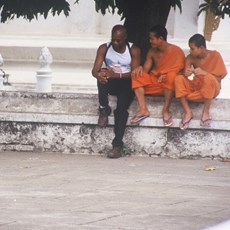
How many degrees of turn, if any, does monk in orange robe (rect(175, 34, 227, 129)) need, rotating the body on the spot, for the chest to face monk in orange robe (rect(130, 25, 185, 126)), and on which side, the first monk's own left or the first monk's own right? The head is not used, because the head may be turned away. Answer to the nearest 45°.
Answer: approximately 45° to the first monk's own right

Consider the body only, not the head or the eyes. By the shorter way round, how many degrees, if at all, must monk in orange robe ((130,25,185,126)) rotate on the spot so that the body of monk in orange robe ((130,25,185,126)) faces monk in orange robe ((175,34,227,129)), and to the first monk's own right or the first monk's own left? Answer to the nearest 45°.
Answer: approximately 135° to the first monk's own left

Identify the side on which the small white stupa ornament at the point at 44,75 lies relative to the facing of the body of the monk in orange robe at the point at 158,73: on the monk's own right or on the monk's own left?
on the monk's own right

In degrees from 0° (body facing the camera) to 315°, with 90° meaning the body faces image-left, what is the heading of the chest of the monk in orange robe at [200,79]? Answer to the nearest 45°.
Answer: approximately 45°

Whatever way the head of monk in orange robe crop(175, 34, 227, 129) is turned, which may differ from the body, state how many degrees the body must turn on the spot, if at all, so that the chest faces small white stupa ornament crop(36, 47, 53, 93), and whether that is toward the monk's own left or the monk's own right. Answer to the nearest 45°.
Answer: approximately 90° to the monk's own right

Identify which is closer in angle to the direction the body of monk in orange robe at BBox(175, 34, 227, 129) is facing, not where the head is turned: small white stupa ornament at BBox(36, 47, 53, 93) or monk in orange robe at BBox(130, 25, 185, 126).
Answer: the monk in orange robe

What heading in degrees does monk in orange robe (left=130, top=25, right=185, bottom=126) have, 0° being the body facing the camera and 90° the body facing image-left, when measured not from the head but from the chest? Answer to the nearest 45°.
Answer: approximately 45°
